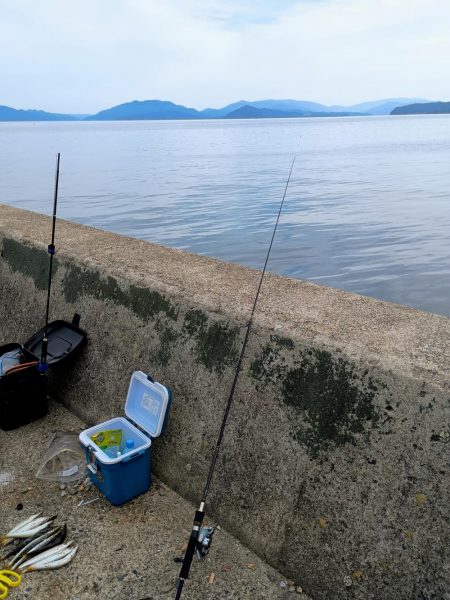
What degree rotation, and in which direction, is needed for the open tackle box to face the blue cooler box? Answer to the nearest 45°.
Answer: approximately 90° to its left

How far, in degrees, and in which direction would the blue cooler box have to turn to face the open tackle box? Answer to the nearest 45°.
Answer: approximately 90° to its right

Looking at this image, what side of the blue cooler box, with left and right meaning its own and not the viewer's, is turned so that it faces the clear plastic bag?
right

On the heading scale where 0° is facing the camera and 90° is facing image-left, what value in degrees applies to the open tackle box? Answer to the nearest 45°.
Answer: approximately 45°

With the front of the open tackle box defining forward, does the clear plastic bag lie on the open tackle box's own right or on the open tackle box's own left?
on the open tackle box's own left

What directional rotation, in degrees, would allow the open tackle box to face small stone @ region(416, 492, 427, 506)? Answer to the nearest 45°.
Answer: approximately 90° to its left
